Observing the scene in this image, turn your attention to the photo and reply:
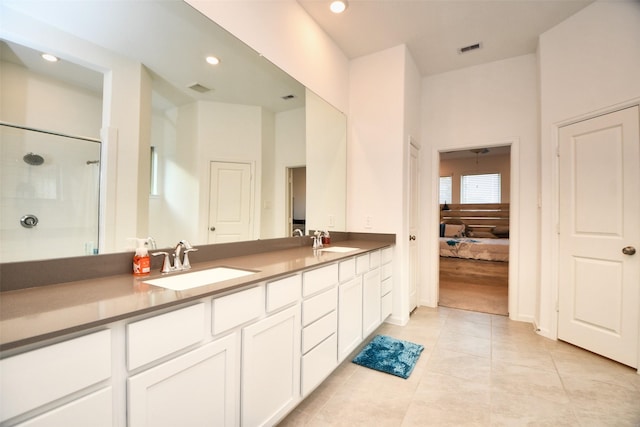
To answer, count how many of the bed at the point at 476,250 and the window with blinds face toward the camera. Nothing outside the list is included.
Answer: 2

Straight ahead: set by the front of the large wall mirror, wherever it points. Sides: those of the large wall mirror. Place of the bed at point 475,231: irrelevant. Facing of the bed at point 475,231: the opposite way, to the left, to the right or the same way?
to the right

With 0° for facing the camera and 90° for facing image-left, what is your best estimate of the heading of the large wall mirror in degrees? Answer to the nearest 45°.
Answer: approximately 315°

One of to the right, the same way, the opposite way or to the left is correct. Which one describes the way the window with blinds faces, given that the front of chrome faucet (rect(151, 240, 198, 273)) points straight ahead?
to the right

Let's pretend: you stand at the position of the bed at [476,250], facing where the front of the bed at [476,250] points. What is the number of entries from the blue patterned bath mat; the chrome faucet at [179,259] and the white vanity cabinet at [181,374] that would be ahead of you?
3

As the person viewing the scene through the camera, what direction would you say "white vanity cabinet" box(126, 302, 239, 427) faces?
facing the viewer and to the right of the viewer

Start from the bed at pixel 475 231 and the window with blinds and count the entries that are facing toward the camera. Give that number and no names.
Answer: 2

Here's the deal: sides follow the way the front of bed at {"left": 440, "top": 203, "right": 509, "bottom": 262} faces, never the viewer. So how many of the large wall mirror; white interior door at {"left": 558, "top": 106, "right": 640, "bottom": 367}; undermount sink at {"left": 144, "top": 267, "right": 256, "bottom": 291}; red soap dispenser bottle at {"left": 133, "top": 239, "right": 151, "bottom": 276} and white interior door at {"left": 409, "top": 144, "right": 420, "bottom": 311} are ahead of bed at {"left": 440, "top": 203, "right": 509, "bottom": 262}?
5

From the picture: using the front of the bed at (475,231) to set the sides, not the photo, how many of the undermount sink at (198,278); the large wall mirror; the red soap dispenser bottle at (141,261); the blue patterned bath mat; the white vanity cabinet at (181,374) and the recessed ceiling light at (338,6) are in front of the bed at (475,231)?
6

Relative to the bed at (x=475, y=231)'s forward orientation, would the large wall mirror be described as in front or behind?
in front

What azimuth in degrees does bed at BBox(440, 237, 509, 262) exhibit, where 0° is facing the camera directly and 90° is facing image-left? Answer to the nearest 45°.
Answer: approximately 0°

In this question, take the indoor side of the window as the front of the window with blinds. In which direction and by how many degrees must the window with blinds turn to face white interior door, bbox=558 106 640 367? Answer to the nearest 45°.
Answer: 0° — it already faces it

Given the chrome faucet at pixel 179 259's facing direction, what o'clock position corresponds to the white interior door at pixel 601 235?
The white interior door is roughly at 11 o'clock from the chrome faucet.

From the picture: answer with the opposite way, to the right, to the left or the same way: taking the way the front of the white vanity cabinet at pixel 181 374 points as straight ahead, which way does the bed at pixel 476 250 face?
to the right

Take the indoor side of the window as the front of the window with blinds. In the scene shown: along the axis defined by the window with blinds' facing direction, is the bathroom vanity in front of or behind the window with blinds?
in front

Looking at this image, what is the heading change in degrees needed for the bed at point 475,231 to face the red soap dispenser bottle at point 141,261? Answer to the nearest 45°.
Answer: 0° — it already faces it

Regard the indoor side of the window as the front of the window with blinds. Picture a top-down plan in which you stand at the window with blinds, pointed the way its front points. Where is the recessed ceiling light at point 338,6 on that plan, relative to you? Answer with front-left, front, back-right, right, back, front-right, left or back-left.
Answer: front

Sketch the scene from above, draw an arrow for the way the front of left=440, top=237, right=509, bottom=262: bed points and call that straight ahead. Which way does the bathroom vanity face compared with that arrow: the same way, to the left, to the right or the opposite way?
to the left
